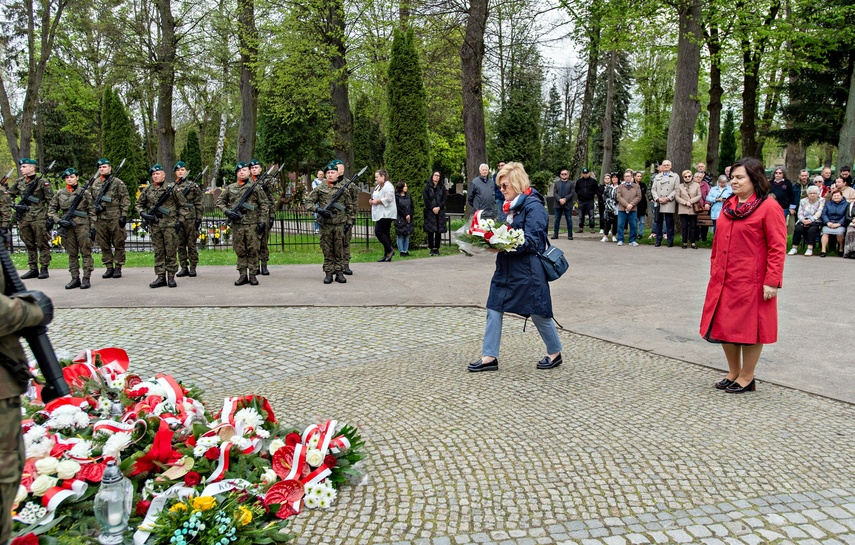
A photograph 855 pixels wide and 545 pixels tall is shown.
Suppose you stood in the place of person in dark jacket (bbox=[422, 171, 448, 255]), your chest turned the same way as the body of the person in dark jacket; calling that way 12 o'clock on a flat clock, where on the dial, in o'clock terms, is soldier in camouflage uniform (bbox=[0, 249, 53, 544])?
The soldier in camouflage uniform is roughly at 12 o'clock from the person in dark jacket.

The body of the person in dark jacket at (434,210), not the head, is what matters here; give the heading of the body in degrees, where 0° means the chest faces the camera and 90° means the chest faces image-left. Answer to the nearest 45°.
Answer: approximately 0°

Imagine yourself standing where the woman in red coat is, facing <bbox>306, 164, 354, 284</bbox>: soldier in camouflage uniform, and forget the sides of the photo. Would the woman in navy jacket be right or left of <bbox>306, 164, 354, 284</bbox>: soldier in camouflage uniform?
left

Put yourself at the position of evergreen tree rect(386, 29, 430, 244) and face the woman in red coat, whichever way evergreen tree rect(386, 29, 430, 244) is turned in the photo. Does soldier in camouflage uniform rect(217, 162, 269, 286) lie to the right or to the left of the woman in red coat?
right

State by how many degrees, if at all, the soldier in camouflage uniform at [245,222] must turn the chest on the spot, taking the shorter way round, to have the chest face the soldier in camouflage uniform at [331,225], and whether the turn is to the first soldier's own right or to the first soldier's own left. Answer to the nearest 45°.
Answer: approximately 90° to the first soldier's own left

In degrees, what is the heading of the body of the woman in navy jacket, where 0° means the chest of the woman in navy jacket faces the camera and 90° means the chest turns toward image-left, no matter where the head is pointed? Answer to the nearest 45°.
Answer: approximately 90°

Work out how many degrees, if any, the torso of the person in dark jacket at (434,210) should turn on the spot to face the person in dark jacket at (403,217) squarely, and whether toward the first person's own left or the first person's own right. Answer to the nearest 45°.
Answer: approximately 45° to the first person's own right

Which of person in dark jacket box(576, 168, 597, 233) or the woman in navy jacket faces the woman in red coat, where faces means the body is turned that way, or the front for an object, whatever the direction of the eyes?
the person in dark jacket

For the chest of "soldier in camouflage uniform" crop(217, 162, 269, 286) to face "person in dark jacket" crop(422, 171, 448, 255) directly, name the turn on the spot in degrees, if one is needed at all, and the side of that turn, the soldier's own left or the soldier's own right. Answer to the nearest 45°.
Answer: approximately 135° to the soldier's own left

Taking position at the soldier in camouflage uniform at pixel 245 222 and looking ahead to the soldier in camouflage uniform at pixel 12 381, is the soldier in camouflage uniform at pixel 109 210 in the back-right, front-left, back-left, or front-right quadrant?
back-right
